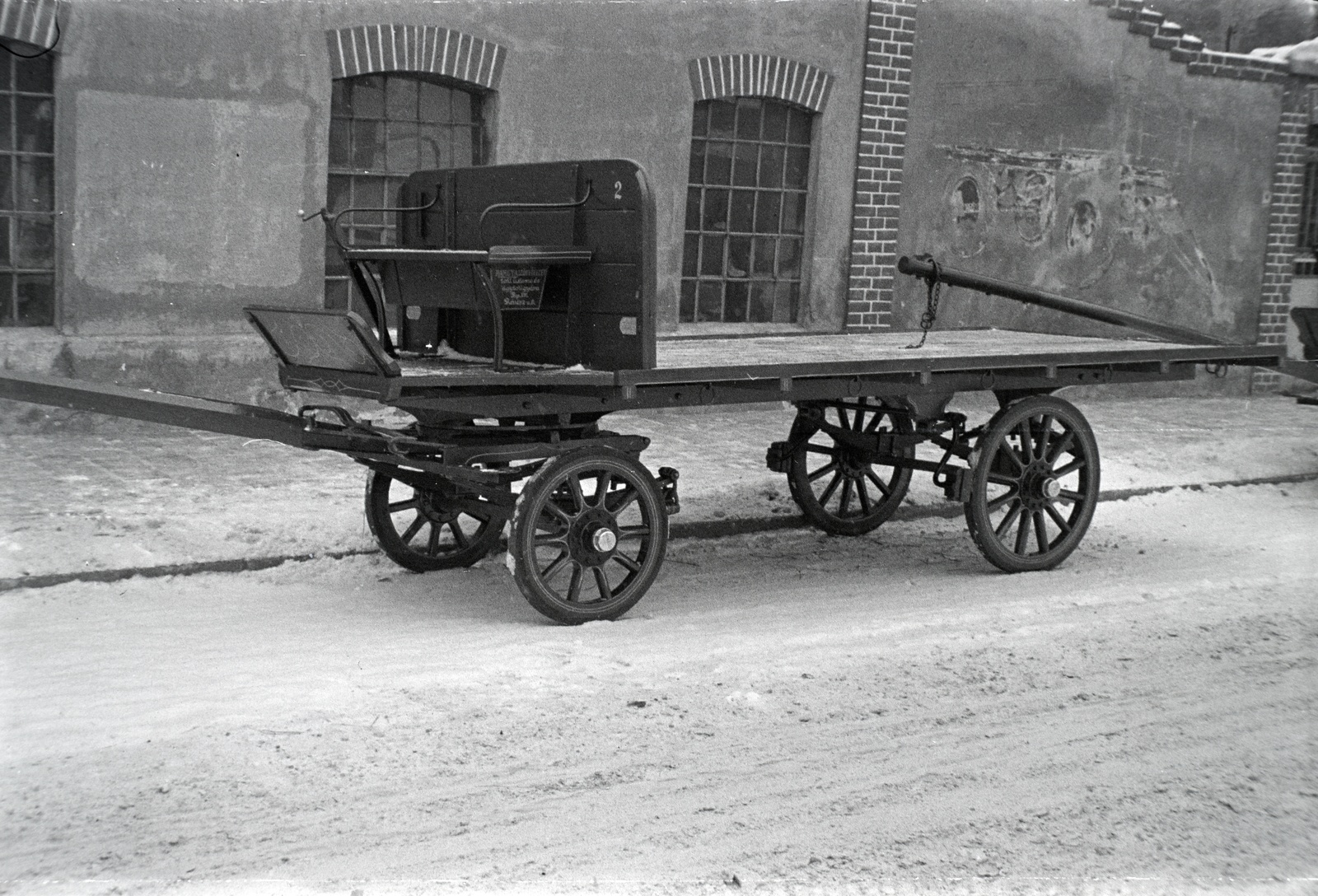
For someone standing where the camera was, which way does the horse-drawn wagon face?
facing the viewer and to the left of the viewer

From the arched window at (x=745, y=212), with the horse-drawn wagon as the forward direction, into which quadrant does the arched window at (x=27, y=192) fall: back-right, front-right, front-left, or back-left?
front-right

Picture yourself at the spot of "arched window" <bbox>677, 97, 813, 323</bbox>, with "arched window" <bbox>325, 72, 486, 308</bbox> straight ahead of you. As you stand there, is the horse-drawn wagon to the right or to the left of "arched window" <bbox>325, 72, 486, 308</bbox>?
left

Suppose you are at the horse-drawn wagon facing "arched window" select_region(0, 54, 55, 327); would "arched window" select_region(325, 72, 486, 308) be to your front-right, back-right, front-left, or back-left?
front-right

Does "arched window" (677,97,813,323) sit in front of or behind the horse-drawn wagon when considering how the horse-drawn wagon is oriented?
behind
